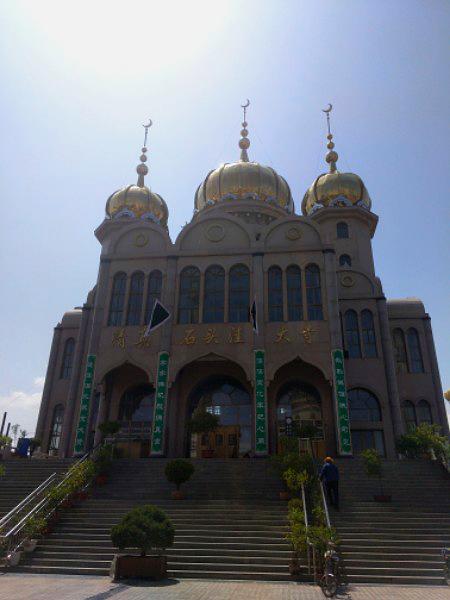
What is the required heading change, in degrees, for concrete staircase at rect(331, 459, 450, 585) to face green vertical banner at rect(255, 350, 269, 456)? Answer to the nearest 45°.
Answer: approximately 135° to its right

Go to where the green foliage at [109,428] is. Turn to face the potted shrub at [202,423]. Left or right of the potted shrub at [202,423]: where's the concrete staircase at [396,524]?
right

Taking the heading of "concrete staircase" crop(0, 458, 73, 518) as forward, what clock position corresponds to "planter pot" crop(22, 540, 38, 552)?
The planter pot is roughly at 12 o'clock from the concrete staircase.

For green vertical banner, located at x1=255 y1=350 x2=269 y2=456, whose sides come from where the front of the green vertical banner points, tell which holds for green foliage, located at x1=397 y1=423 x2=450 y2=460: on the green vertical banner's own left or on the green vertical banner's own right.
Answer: on the green vertical banner's own left

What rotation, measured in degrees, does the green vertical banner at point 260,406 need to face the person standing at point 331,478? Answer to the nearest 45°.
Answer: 0° — it already faces them

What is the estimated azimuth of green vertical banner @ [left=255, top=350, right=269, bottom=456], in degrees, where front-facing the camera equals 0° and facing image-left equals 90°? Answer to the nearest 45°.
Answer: approximately 0°

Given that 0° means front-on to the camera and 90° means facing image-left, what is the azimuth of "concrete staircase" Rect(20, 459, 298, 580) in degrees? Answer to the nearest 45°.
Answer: approximately 0°
